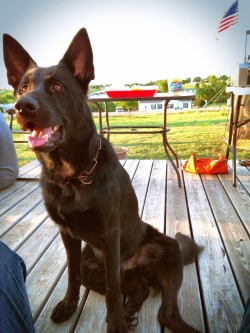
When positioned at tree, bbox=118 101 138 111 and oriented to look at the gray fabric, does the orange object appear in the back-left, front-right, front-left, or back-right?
front-left

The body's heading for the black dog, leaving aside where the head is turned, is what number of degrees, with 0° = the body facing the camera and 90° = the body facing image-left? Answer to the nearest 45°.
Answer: approximately 45°

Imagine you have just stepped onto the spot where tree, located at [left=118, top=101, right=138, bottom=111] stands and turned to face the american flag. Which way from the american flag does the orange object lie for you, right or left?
right

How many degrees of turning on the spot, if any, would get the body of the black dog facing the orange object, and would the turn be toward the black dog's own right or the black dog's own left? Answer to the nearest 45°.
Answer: approximately 180°

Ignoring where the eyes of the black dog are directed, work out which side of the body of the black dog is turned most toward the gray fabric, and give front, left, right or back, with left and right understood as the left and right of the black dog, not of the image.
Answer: right

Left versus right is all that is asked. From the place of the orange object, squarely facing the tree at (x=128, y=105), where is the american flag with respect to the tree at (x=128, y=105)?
right

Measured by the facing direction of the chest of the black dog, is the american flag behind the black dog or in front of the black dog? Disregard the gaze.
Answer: behind

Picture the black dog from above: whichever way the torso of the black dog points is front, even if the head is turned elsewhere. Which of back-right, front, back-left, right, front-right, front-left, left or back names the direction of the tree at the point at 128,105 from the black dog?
back-right
